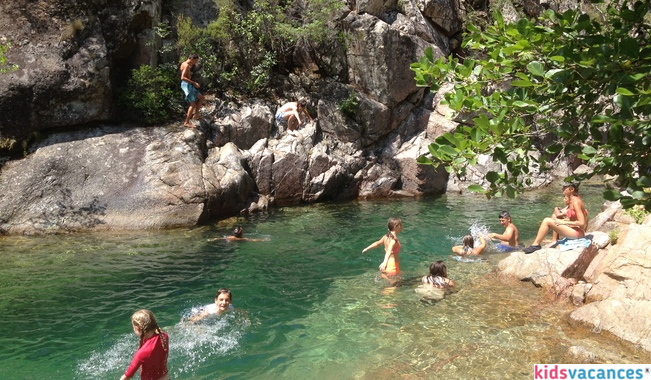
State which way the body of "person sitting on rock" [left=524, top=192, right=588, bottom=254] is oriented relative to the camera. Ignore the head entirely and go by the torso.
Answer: to the viewer's left

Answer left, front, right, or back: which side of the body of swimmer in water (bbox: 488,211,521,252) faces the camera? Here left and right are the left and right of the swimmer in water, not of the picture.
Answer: left

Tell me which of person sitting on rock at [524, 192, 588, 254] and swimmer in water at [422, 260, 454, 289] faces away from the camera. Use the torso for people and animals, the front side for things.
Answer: the swimmer in water

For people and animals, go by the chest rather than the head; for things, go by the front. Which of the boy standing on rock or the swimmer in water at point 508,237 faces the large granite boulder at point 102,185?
the swimmer in water

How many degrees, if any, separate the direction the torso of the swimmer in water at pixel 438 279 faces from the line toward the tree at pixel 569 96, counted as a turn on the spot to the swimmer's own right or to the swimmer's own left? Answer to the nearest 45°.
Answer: approximately 180°

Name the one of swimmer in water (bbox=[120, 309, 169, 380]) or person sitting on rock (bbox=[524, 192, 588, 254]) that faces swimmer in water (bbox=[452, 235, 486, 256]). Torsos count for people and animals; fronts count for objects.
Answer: the person sitting on rock

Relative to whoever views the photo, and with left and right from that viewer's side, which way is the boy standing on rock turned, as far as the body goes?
facing to the right of the viewer

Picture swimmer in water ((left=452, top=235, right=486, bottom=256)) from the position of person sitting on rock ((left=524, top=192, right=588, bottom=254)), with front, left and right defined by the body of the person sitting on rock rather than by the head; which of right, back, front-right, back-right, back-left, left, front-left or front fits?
front

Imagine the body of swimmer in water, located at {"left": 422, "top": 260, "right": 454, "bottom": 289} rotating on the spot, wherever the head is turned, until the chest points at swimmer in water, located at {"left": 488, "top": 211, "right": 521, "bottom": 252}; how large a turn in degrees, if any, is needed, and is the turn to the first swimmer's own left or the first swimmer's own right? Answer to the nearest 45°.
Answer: approximately 45° to the first swimmer's own right

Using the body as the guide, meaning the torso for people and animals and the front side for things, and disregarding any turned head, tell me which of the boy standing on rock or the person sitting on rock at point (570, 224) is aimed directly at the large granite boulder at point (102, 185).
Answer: the person sitting on rock

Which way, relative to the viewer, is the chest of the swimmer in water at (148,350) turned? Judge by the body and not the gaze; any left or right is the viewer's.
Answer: facing away from the viewer and to the left of the viewer

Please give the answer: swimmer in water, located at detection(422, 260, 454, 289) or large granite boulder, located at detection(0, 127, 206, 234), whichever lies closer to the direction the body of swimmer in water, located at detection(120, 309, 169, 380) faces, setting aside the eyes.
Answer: the large granite boulder

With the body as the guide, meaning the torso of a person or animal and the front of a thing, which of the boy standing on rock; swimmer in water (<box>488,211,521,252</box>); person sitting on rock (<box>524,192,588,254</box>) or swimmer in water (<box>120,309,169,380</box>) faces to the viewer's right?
the boy standing on rock

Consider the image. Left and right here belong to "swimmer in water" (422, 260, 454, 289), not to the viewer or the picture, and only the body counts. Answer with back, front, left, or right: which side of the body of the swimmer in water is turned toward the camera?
back
